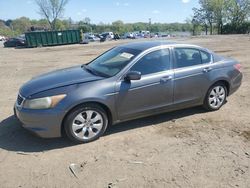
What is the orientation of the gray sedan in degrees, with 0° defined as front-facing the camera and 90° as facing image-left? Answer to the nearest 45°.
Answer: approximately 45°

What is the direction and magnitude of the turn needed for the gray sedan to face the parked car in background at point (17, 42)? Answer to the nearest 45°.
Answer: approximately 90° to its right

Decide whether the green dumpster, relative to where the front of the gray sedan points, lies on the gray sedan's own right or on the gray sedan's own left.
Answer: on the gray sedan's own right
